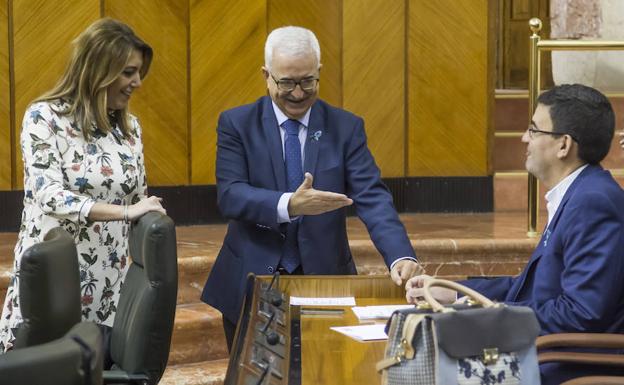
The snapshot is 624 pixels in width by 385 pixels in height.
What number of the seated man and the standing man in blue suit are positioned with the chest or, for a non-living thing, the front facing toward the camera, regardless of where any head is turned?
1

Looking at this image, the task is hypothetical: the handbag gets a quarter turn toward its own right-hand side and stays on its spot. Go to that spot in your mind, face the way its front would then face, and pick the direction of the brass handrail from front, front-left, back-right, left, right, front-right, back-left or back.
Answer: back-right

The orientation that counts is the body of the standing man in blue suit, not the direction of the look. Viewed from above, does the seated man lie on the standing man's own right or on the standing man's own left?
on the standing man's own left

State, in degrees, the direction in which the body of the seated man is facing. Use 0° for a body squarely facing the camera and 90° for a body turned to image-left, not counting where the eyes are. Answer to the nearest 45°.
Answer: approximately 90°

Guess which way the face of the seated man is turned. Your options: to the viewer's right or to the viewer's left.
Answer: to the viewer's left

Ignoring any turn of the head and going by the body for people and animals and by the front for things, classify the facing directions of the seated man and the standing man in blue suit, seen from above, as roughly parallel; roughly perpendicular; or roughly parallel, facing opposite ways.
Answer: roughly perpendicular

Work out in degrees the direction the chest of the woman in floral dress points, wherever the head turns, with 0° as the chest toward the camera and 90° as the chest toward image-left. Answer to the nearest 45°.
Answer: approximately 315°

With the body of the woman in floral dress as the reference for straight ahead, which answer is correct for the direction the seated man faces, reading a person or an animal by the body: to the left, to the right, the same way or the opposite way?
the opposite way
